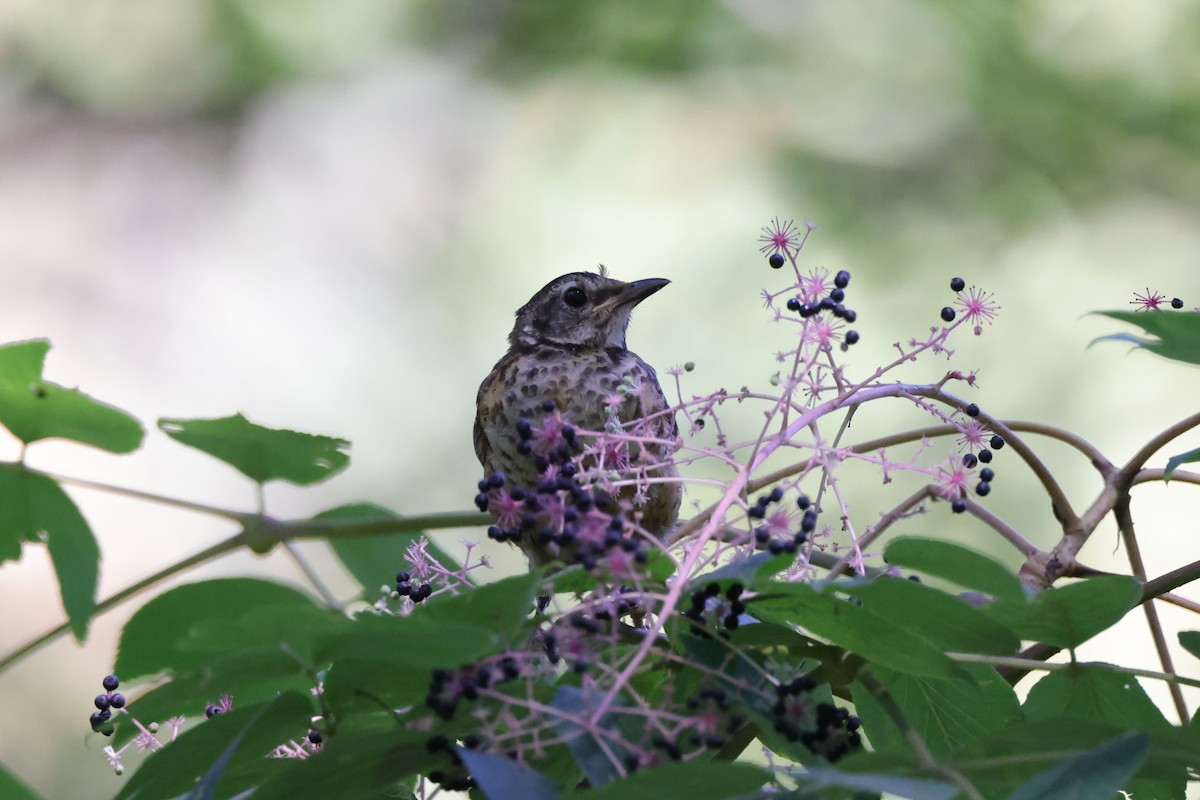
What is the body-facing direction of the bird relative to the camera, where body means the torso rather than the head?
toward the camera
